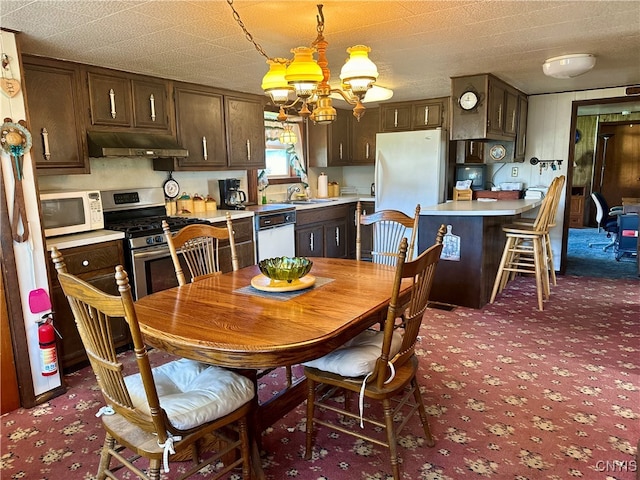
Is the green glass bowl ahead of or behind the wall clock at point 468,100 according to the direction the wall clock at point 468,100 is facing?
ahead

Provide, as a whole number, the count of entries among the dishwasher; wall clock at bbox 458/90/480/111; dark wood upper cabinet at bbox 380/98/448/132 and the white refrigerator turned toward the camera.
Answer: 4

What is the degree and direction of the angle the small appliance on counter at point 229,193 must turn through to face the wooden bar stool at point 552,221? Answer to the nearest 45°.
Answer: approximately 45° to its left

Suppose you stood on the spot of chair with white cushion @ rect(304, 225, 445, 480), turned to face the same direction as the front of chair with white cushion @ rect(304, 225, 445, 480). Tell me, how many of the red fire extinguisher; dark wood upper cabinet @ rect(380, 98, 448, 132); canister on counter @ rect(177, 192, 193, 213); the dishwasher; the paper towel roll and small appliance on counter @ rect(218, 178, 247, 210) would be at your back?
0

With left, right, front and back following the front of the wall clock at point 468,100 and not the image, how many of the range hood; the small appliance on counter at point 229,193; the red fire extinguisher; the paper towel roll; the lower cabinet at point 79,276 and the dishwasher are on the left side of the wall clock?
0

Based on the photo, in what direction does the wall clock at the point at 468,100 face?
toward the camera

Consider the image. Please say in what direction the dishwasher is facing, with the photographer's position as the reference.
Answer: facing the viewer

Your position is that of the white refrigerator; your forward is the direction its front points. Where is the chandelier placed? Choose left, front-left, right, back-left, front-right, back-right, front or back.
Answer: front

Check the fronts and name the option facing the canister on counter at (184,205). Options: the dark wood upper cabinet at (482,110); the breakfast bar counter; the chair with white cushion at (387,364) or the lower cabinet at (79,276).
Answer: the chair with white cushion

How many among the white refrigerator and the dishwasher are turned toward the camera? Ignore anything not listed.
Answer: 2

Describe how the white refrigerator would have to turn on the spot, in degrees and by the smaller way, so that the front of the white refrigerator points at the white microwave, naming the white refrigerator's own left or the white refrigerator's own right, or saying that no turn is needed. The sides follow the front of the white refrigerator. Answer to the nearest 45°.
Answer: approximately 45° to the white refrigerator's own right

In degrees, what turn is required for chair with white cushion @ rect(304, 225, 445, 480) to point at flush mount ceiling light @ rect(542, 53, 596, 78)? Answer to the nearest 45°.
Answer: approximately 90° to its right

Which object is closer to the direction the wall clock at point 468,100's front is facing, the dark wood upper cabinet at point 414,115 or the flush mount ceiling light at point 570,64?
the flush mount ceiling light

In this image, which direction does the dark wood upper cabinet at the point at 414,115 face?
toward the camera

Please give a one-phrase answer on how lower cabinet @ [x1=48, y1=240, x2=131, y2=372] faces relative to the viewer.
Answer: facing the viewer and to the right of the viewer

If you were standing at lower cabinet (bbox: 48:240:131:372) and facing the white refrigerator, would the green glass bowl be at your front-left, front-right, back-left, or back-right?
front-right
